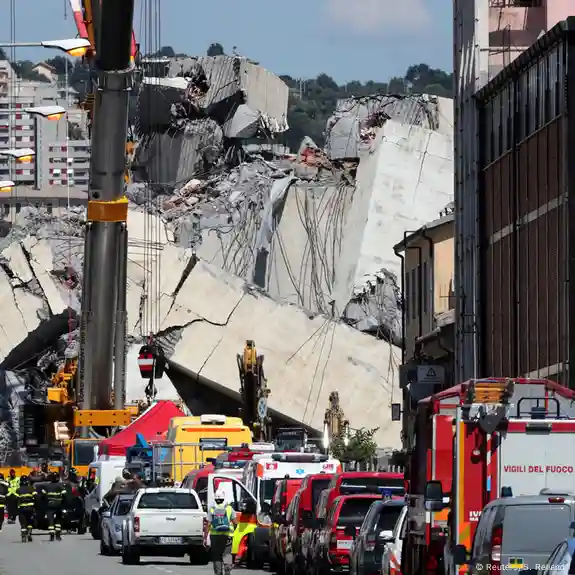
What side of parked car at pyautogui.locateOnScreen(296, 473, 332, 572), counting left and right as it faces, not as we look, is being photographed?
back

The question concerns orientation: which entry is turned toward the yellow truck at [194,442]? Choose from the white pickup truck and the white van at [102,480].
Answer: the white pickup truck

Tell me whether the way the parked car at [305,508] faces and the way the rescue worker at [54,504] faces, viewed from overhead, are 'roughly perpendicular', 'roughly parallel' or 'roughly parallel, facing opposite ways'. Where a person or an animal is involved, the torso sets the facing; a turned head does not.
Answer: roughly parallel

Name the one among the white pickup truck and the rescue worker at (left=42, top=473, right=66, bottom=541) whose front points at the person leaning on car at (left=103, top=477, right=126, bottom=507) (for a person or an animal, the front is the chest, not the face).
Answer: the white pickup truck

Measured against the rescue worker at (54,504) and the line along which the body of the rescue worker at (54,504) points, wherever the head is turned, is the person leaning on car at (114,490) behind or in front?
behind

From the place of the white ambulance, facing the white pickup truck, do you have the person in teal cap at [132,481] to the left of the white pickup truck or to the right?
right

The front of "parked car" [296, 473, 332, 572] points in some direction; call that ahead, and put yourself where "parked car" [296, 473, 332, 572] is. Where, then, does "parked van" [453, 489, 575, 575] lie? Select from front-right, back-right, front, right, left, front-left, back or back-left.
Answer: back

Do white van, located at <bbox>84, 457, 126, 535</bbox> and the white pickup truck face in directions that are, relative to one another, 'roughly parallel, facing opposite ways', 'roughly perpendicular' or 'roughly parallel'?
roughly parallel

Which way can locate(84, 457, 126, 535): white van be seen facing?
away from the camera

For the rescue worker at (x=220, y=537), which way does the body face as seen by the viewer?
away from the camera

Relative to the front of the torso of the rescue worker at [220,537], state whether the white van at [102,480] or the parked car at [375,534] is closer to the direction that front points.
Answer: the white van

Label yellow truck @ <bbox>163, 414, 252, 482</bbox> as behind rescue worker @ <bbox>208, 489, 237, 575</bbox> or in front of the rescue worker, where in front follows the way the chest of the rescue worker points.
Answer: in front

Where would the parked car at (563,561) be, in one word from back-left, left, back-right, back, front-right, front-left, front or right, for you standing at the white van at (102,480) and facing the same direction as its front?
back

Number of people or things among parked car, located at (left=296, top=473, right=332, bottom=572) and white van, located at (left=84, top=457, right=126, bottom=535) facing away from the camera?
2
